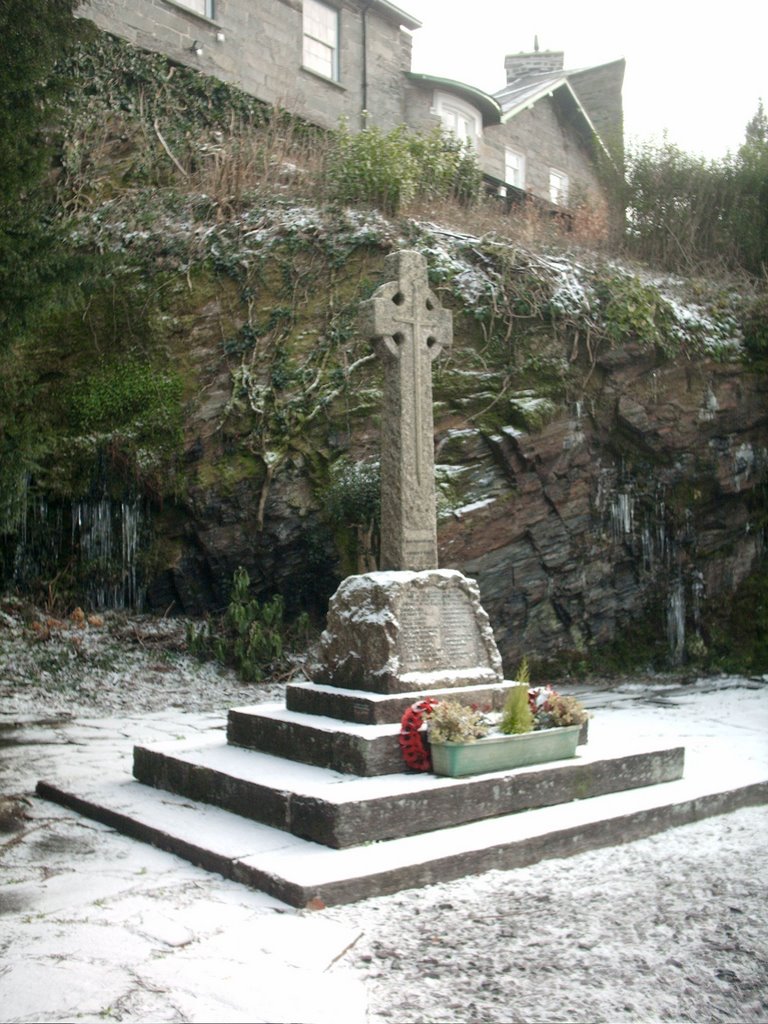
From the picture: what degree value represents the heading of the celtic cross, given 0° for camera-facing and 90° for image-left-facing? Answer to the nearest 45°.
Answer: approximately 315°

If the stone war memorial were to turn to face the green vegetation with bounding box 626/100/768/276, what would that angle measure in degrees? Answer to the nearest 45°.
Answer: approximately 90° to its left

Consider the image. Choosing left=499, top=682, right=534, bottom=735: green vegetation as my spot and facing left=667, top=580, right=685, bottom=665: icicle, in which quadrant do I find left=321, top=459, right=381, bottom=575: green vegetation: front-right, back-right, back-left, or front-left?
front-left

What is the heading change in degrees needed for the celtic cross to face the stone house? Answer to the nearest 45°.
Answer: approximately 135° to its left

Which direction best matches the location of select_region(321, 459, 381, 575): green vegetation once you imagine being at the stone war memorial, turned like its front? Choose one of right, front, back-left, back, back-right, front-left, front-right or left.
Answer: back-left

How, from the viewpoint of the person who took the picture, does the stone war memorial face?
facing the viewer and to the right of the viewer

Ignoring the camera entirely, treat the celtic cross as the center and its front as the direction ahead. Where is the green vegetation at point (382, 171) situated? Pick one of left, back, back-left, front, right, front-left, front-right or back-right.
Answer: back-left

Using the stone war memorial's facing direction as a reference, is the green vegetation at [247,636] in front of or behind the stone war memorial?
behind

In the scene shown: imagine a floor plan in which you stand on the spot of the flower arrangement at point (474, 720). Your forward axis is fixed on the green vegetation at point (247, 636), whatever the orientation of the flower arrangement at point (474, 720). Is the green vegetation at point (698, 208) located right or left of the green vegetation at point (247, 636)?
right

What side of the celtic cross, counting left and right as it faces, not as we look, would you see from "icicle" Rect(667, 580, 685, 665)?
left

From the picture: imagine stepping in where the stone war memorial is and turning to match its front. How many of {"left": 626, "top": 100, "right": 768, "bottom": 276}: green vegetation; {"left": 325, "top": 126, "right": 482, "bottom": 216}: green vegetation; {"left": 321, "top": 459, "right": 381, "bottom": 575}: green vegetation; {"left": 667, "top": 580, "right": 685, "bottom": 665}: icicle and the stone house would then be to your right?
0
